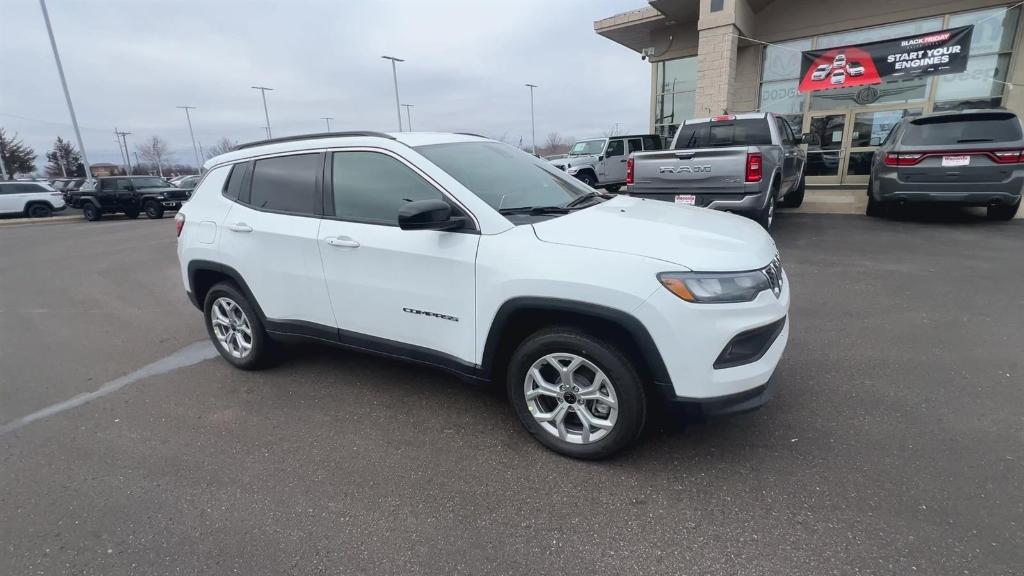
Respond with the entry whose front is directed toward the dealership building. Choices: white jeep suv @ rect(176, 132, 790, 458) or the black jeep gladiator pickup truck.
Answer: the black jeep gladiator pickup truck

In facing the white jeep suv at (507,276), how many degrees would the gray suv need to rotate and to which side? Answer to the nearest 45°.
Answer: approximately 180°

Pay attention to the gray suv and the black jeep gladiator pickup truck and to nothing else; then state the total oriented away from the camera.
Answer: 1

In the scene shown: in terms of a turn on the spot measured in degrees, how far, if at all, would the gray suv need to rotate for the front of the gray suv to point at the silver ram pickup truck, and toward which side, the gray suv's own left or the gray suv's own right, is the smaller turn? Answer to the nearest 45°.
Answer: approximately 135° to the gray suv's own left

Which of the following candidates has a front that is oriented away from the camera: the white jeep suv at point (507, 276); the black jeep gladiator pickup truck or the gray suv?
the gray suv

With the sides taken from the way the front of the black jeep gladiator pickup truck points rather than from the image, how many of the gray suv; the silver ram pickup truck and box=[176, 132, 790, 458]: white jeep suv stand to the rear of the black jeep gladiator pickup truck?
0

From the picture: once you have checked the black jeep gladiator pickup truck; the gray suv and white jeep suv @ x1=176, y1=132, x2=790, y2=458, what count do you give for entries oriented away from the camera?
1

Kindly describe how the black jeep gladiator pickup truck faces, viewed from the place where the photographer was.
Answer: facing the viewer and to the right of the viewer

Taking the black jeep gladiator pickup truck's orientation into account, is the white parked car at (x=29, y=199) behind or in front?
behind

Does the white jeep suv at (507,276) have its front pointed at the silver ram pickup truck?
no

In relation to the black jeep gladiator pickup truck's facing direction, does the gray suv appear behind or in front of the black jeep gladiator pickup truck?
in front

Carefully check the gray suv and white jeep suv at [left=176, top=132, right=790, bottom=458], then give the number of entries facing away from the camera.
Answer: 1

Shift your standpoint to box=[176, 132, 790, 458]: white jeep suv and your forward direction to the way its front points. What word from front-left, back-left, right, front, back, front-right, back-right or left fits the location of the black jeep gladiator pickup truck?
back

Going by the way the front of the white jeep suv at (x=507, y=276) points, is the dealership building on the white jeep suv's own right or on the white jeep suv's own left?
on the white jeep suv's own left

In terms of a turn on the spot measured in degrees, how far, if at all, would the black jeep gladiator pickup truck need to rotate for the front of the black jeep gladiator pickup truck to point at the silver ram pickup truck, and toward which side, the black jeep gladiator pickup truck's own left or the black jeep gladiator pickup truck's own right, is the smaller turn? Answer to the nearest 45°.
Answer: approximately 45° to the black jeep gladiator pickup truck's own right

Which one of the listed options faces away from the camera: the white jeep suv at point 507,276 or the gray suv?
the gray suv

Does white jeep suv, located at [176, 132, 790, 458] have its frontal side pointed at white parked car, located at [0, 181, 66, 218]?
no

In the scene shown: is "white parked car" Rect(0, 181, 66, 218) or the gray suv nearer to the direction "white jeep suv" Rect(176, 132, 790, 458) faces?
the gray suv

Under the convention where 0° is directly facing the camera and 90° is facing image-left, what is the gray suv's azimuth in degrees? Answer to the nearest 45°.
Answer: approximately 180°

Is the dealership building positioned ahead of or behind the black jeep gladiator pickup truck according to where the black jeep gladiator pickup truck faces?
ahead

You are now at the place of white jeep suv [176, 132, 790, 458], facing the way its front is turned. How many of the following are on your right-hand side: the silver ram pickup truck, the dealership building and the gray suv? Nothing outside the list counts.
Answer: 0
